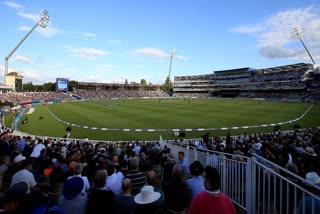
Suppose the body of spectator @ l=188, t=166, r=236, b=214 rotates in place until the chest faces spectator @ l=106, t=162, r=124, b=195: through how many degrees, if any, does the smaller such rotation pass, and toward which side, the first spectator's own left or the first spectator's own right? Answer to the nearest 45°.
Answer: approximately 45° to the first spectator's own left

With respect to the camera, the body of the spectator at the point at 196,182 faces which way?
away from the camera

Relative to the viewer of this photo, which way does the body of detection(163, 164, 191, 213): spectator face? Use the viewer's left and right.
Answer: facing away from the viewer

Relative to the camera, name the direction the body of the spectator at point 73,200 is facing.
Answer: away from the camera

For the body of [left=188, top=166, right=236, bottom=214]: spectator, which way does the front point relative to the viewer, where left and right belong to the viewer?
facing away from the viewer

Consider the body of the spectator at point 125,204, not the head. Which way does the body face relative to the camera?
away from the camera

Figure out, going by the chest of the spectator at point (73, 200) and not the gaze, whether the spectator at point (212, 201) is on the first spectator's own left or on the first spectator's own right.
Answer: on the first spectator's own right

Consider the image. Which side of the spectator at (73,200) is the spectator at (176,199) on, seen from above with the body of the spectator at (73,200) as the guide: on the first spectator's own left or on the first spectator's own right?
on the first spectator's own right

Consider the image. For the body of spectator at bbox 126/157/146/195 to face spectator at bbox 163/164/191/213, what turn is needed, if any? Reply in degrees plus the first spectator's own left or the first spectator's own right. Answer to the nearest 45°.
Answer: approximately 135° to the first spectator's own right

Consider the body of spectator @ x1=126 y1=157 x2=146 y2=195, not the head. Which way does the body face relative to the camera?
away from the camera

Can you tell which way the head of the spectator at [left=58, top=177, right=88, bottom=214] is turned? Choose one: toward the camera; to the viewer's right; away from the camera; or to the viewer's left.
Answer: away from the camera

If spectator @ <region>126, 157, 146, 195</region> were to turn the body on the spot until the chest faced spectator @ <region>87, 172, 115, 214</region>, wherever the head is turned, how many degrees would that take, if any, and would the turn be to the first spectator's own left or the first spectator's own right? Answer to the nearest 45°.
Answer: approximately 180°

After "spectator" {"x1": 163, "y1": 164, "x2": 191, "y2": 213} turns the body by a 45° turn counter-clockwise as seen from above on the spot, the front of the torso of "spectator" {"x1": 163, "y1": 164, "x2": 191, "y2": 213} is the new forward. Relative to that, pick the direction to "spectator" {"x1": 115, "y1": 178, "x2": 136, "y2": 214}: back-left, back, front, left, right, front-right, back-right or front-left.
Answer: front-left

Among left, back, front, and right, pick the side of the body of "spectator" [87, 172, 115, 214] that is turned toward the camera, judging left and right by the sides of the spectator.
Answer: back

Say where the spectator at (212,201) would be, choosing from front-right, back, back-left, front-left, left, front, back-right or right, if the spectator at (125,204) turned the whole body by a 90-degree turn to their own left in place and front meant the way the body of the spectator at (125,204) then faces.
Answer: back-left
